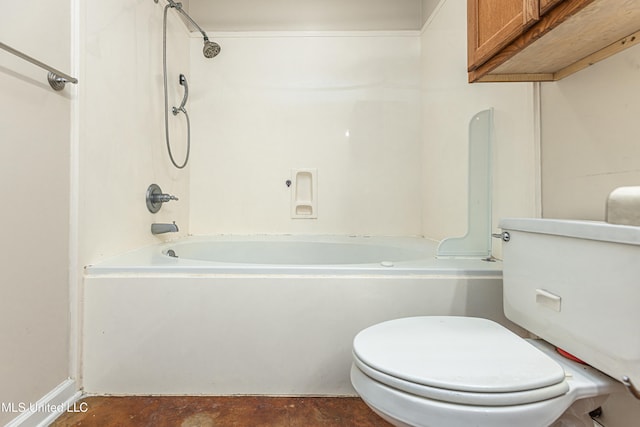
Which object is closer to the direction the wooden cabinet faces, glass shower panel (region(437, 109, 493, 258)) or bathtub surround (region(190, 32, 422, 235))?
the bathtub surround

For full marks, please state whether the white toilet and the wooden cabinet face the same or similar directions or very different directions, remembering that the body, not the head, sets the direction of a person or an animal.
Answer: same or similar directions

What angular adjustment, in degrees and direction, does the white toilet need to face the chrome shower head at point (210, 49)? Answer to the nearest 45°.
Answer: approximately 45° to its right

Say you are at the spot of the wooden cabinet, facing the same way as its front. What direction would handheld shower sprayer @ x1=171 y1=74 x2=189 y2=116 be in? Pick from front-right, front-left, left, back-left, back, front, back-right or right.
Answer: front-right

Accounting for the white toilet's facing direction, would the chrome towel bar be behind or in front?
in front

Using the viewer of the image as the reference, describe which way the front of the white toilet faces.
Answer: facing the viewer and to the left of the viewer

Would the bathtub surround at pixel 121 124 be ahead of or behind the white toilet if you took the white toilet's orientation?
ahead

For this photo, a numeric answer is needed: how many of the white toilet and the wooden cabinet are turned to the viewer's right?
0

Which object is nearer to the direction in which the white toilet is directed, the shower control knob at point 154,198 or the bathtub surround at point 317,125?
the shower control knob

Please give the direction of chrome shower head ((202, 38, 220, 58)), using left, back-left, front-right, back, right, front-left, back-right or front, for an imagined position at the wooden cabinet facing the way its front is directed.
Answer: front-right

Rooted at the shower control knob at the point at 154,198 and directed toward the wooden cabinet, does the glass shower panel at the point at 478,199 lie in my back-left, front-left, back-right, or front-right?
front-left
